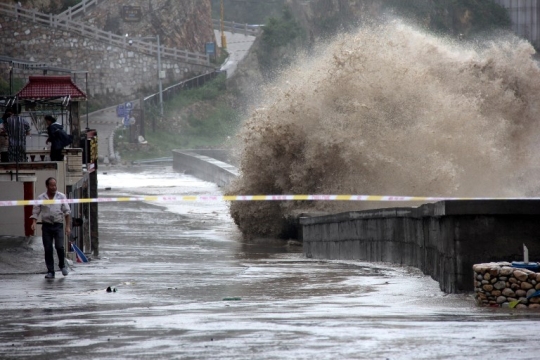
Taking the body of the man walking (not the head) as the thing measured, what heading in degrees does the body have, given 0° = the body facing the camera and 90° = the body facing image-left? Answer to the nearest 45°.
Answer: approximately 0°

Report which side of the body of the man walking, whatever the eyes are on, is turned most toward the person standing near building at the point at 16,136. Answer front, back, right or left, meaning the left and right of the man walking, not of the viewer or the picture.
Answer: back

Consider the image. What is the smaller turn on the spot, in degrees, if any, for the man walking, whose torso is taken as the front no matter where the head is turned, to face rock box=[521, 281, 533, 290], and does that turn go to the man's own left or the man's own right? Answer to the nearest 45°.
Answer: approximately 45° to the man's own left

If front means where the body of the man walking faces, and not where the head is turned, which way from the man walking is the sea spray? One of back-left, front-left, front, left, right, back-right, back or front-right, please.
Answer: back-left

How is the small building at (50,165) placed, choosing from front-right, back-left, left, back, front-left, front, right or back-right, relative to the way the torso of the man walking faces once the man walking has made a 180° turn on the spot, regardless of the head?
front

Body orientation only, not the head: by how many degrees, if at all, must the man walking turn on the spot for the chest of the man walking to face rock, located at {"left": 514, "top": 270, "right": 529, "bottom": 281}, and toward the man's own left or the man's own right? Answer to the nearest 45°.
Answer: approximately 45° to the man's own left
